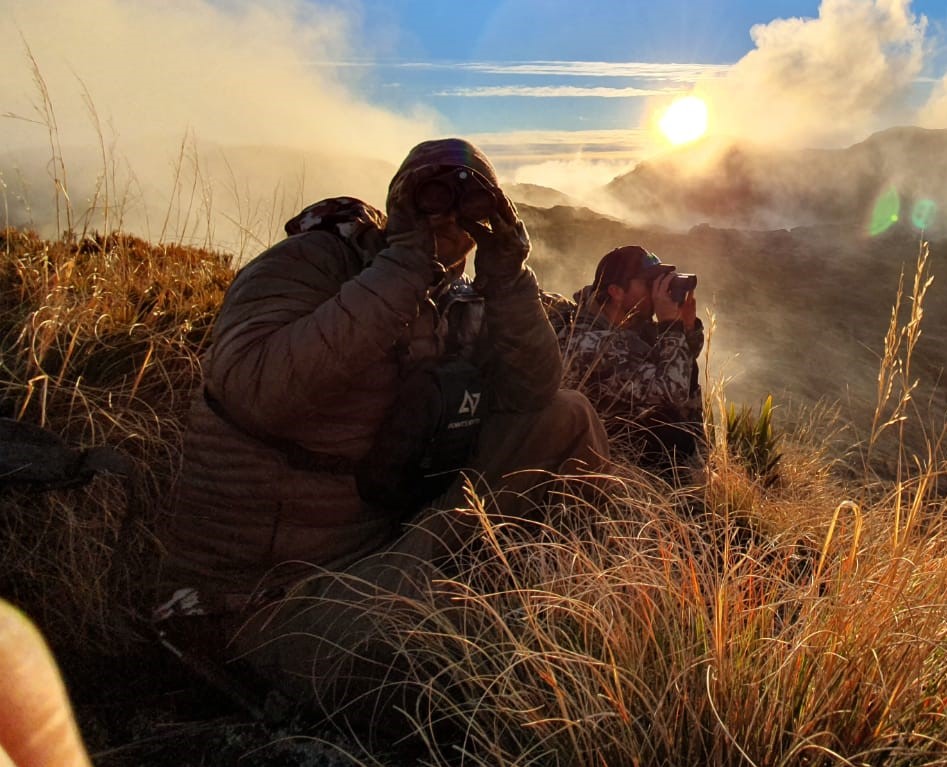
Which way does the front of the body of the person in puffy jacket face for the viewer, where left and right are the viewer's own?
facing the viewer and to the right of the viewer

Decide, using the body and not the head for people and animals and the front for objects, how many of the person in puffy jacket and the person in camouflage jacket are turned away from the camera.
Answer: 0

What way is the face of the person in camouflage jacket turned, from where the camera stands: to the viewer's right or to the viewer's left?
to the viewer's right

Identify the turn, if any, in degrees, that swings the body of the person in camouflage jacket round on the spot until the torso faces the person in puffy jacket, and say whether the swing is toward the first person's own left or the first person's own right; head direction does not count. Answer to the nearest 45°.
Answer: approximately 135° to the first person's own right

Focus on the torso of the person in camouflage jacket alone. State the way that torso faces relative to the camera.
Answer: to the viewer's right

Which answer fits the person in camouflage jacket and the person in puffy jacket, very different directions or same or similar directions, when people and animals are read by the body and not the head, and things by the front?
same or similar directions

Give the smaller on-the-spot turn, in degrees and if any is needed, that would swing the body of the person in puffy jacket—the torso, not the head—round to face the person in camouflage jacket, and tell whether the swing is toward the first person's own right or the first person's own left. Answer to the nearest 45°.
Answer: approximately 90° to the first person's own left
